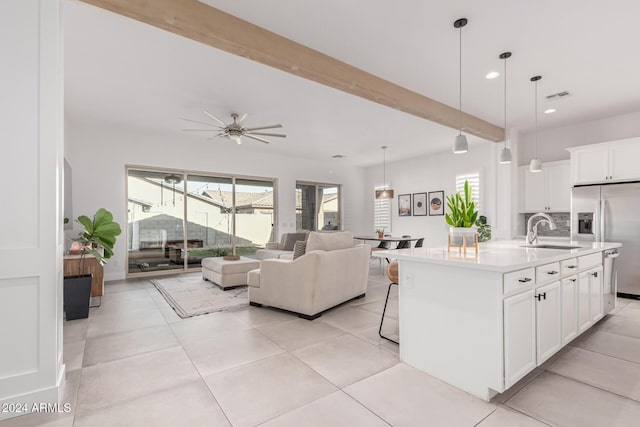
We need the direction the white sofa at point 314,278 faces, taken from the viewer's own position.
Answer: facing away from the viewer and to the left of the viewer

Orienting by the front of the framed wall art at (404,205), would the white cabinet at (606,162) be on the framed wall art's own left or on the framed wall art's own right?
on the framed wall art's own left

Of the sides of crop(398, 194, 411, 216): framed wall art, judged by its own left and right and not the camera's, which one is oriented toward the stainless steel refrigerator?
left

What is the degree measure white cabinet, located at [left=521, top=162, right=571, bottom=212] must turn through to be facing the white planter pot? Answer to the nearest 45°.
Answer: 0° — it already faces it

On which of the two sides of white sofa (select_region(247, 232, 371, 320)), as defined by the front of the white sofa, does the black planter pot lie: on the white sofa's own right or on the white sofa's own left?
on the white sofa's own left

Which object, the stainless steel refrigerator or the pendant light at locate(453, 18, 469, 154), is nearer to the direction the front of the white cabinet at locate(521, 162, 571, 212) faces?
the pendant light

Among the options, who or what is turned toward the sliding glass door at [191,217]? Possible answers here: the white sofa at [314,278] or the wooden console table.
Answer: the white sofa

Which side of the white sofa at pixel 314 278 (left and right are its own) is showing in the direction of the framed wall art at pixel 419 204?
right
